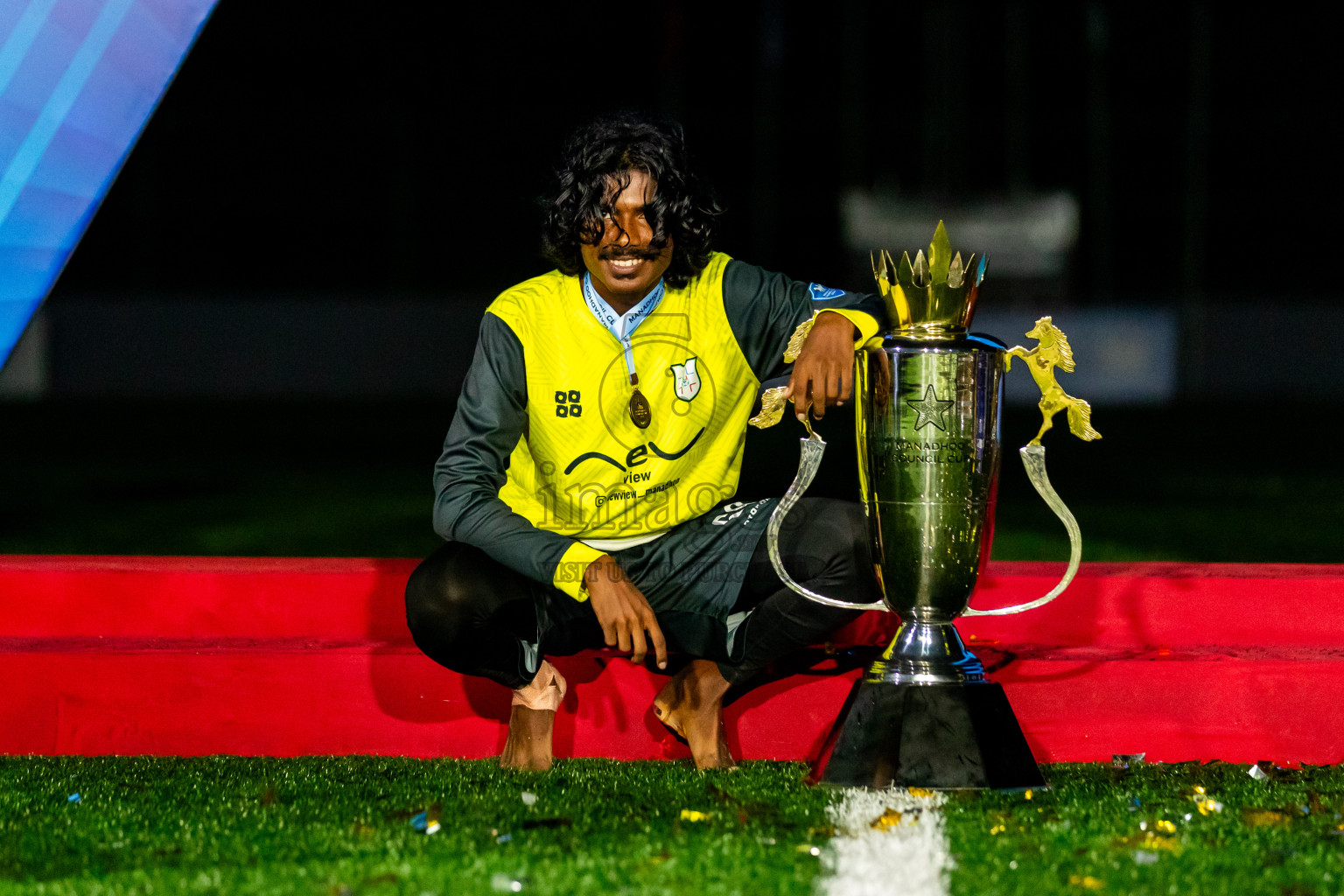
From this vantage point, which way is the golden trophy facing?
toward the camera

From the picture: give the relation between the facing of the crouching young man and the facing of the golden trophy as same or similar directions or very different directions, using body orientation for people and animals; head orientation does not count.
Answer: same or similar directions

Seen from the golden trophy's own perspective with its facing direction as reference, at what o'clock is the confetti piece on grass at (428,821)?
The confetti piece on grass is roughly at 2 o'clock from the golden trophy.

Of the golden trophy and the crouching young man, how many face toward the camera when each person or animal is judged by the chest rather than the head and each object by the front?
2

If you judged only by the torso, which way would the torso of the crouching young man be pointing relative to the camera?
toward the camera

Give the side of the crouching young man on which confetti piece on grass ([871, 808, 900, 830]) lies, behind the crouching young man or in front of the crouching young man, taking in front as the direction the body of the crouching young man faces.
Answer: in front

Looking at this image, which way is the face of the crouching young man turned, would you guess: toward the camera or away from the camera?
toward the camera
